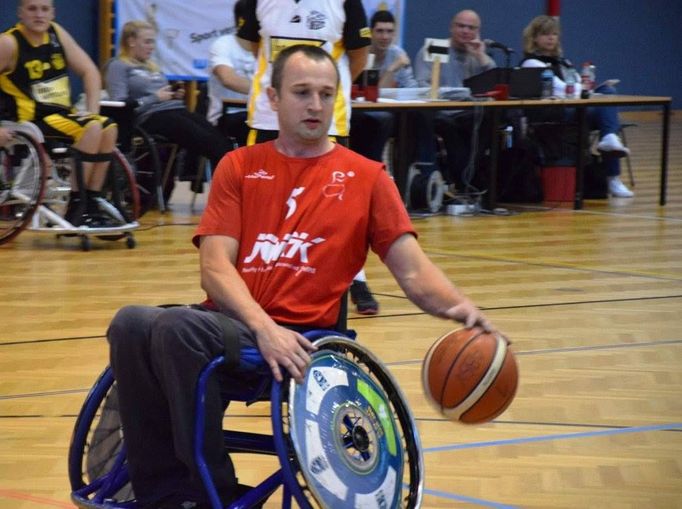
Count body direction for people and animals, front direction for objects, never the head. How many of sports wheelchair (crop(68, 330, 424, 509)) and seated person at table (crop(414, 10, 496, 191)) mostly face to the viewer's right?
0

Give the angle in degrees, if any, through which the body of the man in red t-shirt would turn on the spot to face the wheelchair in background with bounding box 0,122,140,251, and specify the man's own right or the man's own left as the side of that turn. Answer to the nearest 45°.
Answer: approximately 135° to the man's own right

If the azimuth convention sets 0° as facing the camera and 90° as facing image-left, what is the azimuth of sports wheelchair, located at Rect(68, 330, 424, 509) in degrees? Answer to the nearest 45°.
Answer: approximately 45°

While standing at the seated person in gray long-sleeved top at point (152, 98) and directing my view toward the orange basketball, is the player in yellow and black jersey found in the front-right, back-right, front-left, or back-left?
front-right

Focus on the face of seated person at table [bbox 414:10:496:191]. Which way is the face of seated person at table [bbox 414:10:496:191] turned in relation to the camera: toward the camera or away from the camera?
toward the camera

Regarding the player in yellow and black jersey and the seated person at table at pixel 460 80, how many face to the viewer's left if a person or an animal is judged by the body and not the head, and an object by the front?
0

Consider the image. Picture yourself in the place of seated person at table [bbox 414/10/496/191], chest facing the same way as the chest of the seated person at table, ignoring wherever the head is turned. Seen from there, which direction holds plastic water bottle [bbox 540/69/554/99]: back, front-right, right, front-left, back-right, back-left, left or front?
left

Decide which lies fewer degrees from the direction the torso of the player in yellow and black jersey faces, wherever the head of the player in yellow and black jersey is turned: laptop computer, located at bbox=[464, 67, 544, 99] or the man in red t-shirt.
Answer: the man in red t-shirt

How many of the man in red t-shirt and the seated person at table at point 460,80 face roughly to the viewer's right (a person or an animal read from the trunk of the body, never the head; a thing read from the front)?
0

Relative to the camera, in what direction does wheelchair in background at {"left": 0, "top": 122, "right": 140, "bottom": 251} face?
facing the viewer and to the right of the viewer

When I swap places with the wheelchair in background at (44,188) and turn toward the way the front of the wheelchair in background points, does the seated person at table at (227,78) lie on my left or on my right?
on my left

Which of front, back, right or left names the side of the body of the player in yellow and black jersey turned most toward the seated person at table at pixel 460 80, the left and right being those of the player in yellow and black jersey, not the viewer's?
left

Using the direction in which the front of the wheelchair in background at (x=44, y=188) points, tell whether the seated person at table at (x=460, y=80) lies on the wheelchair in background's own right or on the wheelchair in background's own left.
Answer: on the wheelchair in background's own left

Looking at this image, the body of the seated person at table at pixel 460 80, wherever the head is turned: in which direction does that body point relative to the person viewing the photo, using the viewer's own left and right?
facing the viewer

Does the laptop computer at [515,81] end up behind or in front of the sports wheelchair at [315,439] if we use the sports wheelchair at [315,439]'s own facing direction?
behind
